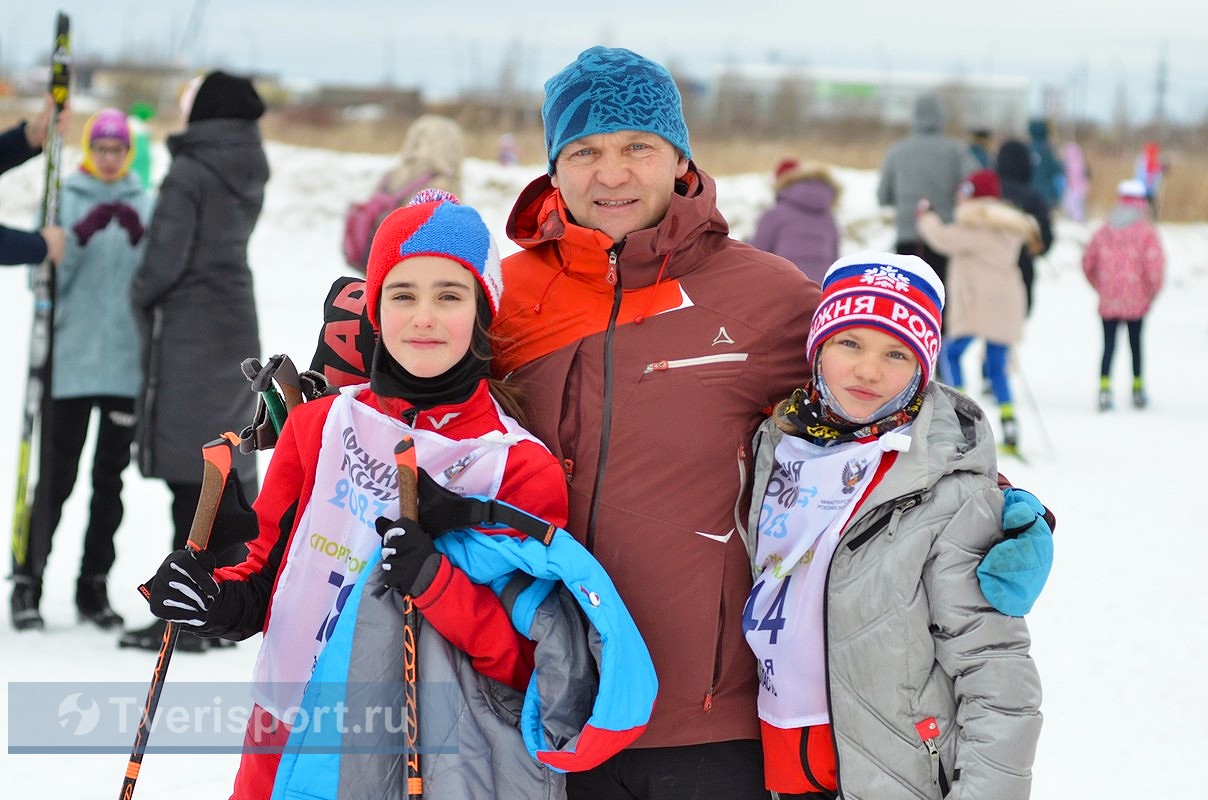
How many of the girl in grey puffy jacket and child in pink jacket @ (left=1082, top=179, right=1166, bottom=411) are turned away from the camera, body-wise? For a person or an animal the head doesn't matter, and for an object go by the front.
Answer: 1

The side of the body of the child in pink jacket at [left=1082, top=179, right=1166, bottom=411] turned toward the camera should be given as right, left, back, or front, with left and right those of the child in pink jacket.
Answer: back

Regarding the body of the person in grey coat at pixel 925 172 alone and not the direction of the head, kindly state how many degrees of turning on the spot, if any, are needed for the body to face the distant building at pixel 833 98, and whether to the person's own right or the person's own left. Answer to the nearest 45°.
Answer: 0° — they already face it

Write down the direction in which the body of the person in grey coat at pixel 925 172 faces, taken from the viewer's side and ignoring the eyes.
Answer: away from the camera

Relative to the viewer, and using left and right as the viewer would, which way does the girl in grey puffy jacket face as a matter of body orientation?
facing the viewer and to the left of the viewer

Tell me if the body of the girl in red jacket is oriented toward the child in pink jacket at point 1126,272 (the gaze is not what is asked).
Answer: no

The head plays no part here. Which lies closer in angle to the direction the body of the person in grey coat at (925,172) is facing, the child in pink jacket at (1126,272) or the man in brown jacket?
the child in pink jacket

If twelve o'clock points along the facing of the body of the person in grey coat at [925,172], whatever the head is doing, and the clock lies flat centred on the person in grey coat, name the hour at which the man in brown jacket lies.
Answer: The man in brown jacket is roughly at 6 o'clock from the person in grey coat.

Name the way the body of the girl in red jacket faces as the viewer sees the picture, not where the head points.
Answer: toward the camera

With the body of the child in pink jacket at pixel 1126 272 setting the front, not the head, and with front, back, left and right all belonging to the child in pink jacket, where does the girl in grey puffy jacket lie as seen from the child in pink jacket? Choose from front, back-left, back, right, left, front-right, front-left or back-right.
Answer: back

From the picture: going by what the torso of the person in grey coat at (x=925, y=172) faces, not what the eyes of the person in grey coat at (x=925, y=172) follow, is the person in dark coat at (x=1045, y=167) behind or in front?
in front

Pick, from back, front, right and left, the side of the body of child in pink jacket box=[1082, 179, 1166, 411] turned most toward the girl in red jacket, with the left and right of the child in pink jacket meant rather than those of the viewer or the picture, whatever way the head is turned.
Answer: back

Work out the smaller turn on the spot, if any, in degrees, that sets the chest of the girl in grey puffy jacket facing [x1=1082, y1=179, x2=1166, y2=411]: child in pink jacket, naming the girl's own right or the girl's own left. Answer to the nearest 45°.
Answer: approximately 135° to the girl's own right
